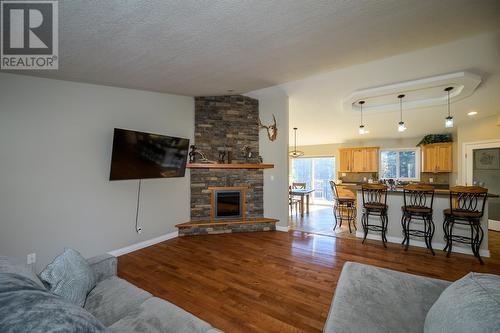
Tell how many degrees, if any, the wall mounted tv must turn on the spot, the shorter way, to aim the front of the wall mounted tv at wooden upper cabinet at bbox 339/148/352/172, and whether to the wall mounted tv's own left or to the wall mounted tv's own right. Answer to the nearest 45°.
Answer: approximately 45° to the wall mounted tv's own left

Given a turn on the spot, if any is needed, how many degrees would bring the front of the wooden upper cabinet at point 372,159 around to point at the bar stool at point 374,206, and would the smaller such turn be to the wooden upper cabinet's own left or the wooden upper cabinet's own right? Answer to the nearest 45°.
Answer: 0° — it already faces it

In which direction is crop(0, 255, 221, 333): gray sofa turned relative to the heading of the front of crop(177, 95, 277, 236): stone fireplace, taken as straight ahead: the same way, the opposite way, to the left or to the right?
the opposite way

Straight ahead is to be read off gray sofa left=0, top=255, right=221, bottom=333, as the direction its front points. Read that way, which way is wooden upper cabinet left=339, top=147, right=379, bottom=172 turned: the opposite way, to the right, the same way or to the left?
the opposite way

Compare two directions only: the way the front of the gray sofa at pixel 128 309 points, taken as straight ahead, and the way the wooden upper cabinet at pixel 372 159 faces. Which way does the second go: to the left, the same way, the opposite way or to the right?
the opposite way

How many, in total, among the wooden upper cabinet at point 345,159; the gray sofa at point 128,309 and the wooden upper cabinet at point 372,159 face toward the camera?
2

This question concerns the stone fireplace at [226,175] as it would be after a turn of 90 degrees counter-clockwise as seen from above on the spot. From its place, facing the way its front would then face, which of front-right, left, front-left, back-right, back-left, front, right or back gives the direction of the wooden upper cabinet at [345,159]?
front-left

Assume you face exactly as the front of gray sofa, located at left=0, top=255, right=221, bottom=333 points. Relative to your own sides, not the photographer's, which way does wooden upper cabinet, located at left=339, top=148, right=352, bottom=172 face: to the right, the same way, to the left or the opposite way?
the opposite way

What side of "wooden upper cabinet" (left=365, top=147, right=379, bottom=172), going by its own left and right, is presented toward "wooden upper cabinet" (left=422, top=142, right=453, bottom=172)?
left
